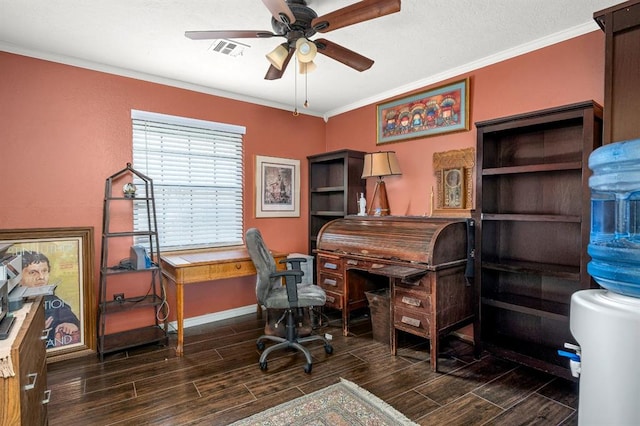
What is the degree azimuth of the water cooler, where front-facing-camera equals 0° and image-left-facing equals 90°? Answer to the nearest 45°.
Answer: approximately 90°

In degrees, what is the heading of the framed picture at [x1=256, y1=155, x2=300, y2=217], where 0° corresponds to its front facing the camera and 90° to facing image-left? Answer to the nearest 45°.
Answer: approximately 315°

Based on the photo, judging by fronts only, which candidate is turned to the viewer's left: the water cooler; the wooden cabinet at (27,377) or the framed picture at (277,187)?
the water cooler

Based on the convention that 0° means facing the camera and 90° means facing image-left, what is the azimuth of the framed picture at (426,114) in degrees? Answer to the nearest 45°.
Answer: approximately 45°

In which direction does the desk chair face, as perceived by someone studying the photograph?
facing to the right of the viewer

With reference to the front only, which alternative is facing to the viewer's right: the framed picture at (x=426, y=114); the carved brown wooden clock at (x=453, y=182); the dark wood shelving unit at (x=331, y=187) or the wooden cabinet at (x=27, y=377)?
the wooden cabinet

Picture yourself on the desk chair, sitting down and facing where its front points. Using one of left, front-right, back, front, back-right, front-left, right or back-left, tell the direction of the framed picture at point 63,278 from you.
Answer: back

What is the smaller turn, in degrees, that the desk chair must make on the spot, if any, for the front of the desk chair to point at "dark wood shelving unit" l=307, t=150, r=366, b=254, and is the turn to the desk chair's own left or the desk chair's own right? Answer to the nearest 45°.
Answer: approximately 90° to the desk chair's own left

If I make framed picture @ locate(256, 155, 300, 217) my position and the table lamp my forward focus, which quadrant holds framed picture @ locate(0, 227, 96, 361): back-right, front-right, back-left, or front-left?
back-right

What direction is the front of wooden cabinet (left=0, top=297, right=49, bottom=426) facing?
to the viewer's right
